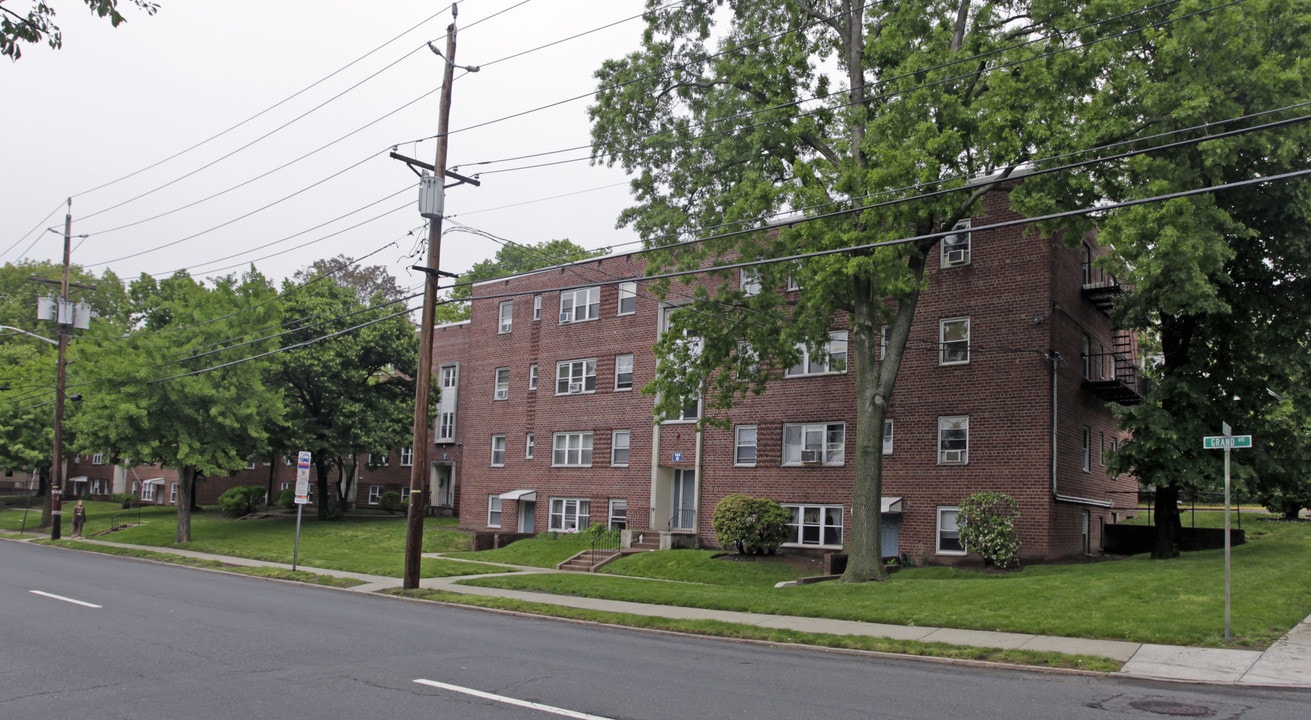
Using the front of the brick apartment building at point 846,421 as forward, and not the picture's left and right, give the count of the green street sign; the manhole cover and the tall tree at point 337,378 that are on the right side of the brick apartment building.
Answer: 1

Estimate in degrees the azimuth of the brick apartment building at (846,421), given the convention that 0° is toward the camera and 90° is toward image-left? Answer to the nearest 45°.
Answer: approximately 45°

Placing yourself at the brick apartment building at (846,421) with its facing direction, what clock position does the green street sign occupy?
The green street sign is roughly at 10 o'clock from the brick apartment building.

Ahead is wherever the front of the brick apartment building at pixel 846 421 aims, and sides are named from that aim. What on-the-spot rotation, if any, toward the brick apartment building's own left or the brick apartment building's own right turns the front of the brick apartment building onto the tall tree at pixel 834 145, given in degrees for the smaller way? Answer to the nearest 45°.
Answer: approximately 45° to the brick apartment building's own left

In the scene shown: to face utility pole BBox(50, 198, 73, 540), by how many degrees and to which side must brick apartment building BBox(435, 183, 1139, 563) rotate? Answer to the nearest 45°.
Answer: approximately 45° to its right

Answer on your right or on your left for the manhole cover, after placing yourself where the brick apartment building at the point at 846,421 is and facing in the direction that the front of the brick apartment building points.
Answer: on your left

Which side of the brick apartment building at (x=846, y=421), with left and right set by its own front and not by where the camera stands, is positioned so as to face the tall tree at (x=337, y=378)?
right

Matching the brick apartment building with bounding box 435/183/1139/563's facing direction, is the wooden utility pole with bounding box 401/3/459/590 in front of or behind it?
in front

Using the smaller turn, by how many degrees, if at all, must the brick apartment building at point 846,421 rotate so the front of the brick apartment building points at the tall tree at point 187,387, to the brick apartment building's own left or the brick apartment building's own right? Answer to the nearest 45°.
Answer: approximately 45° to the brick apartment building's own right
